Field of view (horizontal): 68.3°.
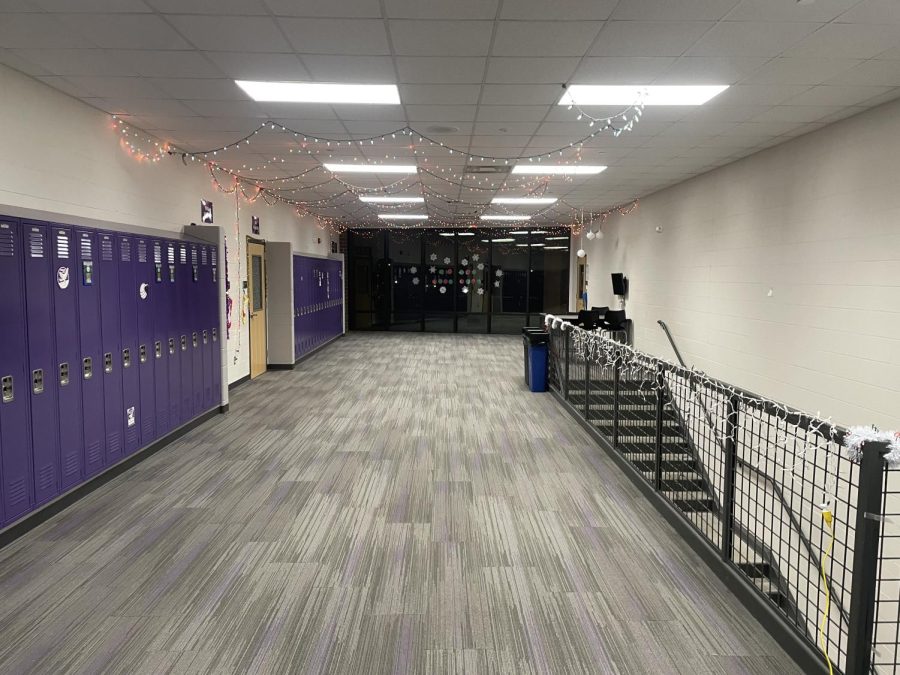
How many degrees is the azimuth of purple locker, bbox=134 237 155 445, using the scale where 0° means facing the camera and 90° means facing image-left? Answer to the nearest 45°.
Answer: approximately 315°

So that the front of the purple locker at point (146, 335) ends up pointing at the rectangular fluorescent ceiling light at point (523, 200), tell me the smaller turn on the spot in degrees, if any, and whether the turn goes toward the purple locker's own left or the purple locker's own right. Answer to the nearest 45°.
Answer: approximately 90° to the purple locker's own left

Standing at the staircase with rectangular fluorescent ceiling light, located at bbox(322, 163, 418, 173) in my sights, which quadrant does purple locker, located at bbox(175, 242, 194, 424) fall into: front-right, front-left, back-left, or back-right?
front-left

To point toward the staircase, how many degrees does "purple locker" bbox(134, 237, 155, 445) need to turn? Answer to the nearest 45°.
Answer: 0° — it already faces it

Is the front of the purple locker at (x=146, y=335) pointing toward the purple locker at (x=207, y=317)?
no

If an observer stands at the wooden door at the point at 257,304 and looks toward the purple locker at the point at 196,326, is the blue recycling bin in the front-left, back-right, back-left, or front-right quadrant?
front-left

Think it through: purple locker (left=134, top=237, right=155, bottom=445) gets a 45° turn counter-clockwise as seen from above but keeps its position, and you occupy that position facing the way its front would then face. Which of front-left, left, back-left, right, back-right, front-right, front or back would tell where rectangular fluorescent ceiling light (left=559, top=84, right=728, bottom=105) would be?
front-right

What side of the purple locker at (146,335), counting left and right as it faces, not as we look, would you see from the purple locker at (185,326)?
left

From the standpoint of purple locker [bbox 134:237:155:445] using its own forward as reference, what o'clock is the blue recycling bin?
The blue recycling bin is roughly at 10 o'clock from the purple locker.

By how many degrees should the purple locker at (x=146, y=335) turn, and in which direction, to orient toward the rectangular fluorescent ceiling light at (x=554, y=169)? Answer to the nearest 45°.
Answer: approximately 45° to its left

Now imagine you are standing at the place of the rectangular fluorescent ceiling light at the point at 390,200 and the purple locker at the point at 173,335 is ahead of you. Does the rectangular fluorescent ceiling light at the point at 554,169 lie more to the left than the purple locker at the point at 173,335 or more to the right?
left

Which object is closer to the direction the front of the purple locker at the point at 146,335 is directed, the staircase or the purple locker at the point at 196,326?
the staircase

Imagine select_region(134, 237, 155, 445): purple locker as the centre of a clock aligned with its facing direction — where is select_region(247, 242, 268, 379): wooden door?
The wooden door is roughly at 8 o'clock from the purple locker.

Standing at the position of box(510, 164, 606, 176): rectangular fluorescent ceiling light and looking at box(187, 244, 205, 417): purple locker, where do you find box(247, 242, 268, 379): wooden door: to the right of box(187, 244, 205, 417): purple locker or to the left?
right

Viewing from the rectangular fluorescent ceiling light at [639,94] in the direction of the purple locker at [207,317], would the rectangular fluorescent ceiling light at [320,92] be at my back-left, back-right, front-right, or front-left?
front-left

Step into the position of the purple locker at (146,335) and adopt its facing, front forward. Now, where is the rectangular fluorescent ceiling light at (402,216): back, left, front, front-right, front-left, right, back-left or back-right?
left
